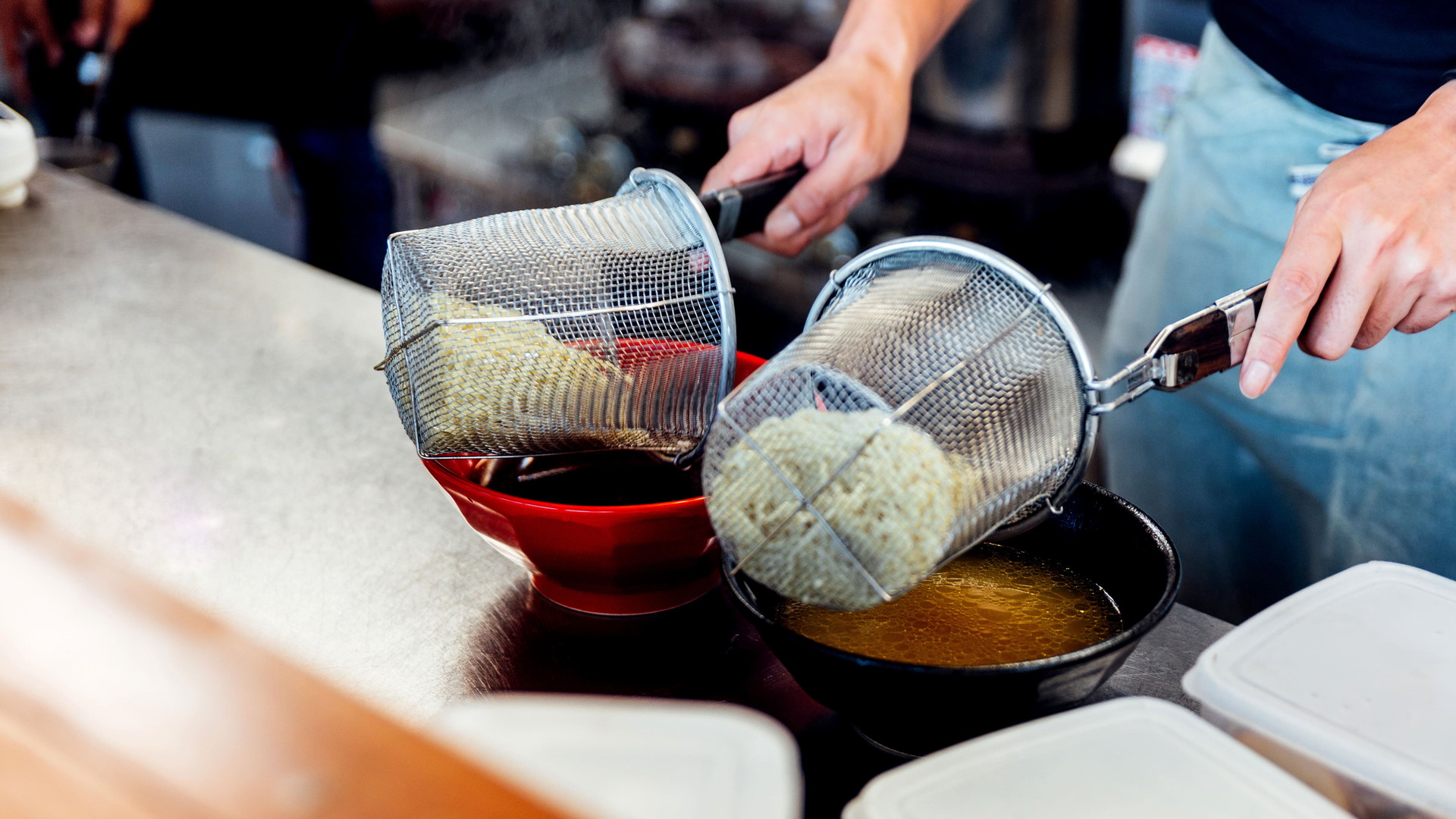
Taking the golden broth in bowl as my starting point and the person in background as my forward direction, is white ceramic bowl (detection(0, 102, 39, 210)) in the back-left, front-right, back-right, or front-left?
front-left
